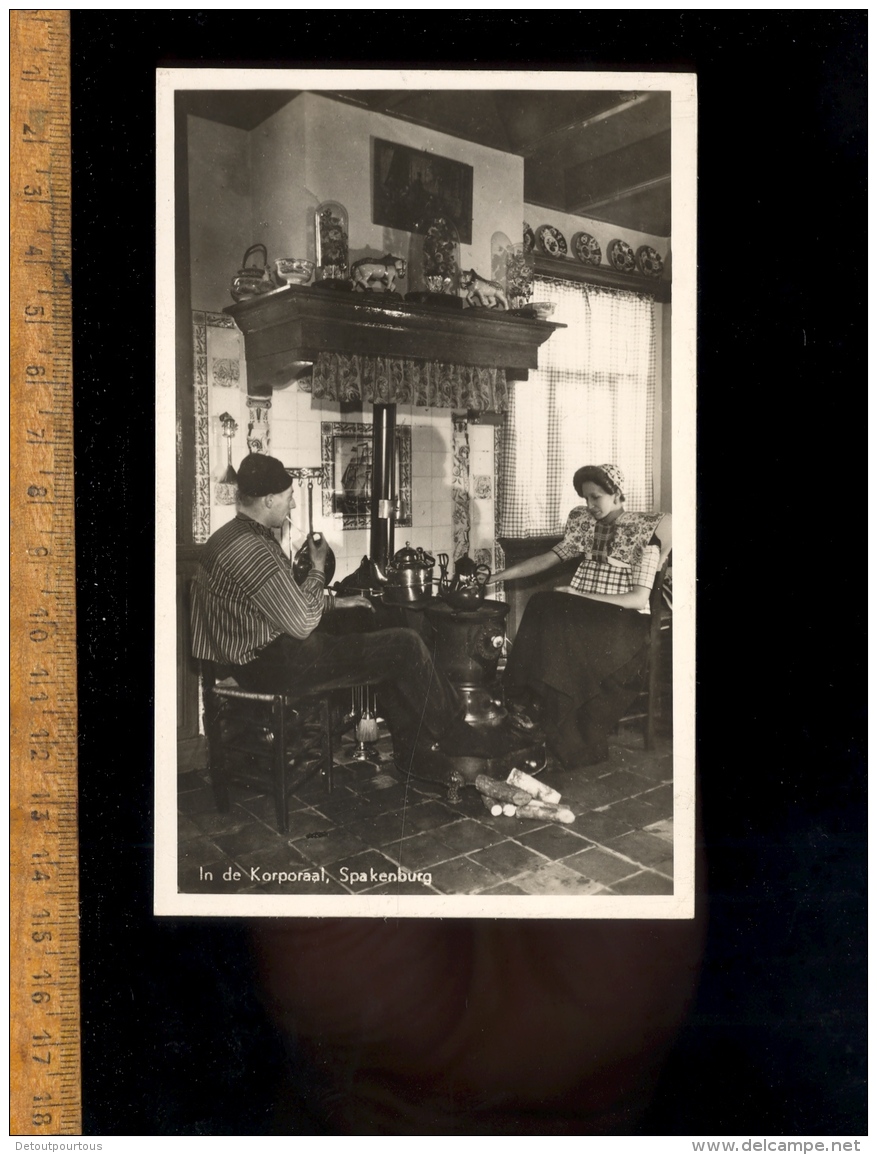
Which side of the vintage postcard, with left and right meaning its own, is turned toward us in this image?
front
